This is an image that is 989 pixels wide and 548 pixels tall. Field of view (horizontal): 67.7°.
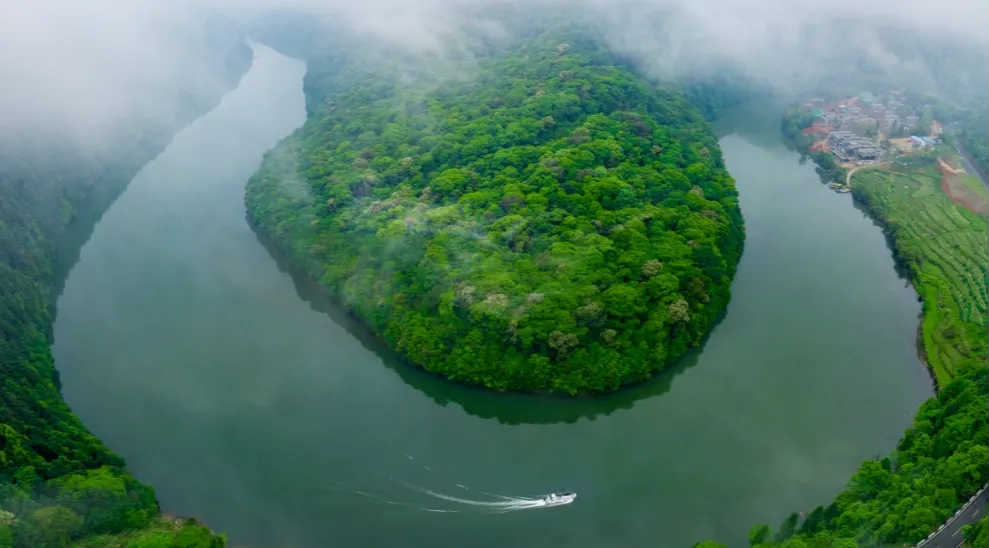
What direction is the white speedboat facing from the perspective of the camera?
to the viewer's right
